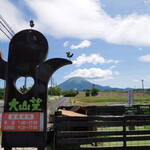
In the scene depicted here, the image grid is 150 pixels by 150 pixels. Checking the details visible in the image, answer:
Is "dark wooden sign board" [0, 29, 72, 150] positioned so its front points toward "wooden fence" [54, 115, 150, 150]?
no

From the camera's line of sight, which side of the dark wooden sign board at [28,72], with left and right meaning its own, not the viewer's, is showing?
front
